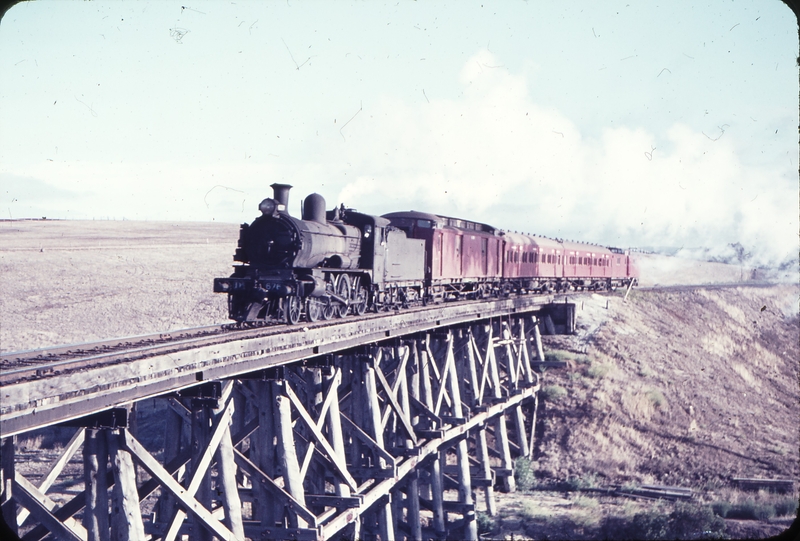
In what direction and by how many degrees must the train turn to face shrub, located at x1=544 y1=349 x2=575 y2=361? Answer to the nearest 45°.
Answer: approximately 180°

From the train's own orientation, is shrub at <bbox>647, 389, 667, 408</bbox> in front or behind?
behind

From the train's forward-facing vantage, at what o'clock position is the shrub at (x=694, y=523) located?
The shrub is roughly at 7 o'clock from the train.

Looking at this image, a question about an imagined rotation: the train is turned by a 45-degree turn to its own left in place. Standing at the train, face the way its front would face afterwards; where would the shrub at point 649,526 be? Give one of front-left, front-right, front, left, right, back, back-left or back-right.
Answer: left

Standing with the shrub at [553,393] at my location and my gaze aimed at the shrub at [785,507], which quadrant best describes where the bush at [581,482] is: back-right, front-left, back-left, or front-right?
front-right
